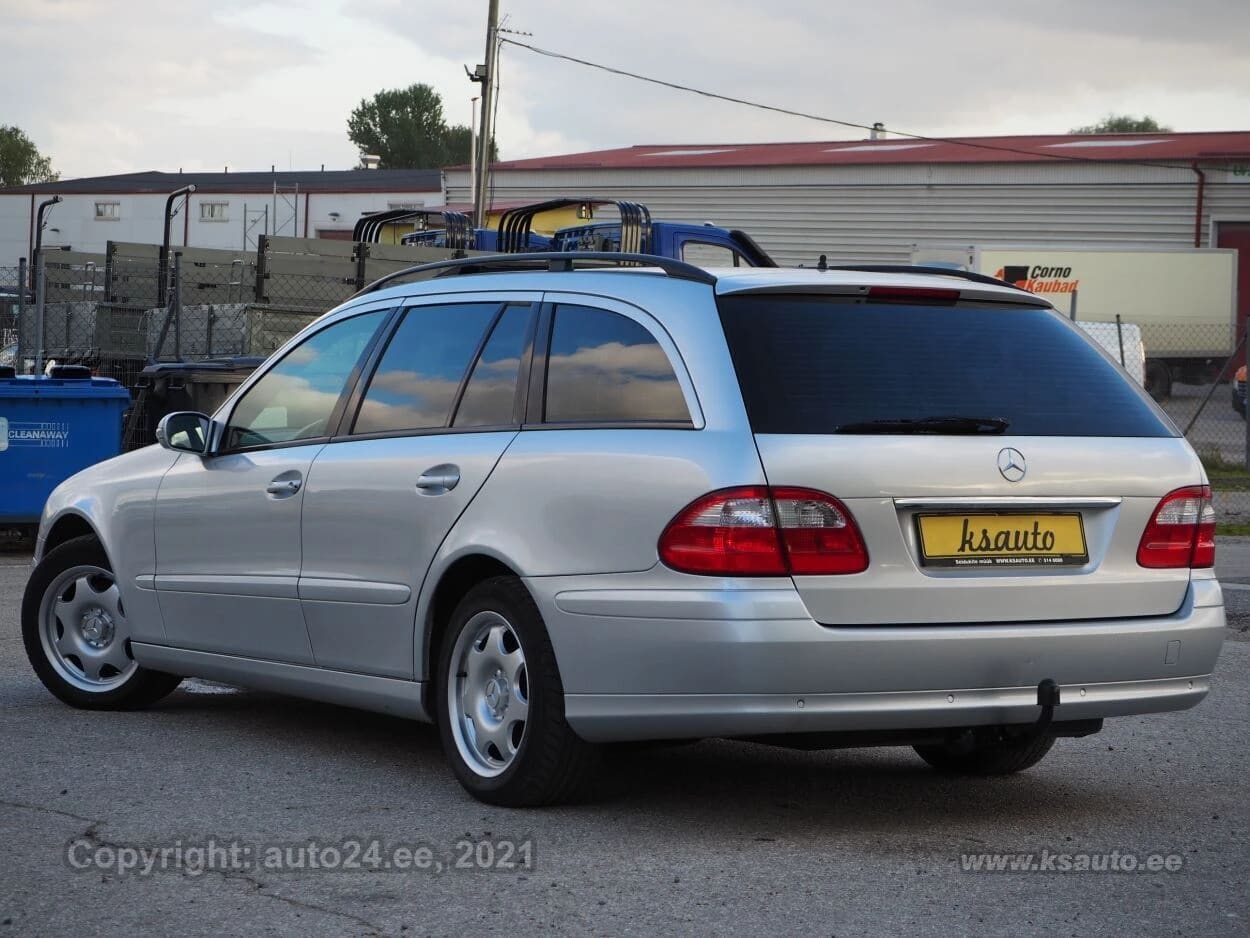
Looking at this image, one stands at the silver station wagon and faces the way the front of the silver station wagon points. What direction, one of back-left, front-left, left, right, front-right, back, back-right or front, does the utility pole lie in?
front-right

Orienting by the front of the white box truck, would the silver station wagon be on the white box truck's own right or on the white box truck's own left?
on the white box truck's own left

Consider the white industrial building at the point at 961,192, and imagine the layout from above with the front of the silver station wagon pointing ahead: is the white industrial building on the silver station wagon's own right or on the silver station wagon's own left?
on the silver station wagon's own right

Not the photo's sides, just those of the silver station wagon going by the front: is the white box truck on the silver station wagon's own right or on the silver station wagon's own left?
on the silver station wagon's own right

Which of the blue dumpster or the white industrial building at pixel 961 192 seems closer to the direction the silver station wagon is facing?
the blue dumpster

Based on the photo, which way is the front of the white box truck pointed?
to the viewer's left

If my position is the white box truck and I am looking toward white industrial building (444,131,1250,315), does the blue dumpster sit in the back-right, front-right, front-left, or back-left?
back-left

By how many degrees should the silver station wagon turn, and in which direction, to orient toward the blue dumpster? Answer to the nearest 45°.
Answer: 0° — it already faces it

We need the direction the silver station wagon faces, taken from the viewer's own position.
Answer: facing away from the viewer and to the left of the viewer

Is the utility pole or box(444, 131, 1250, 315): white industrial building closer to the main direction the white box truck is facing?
the utility pole
